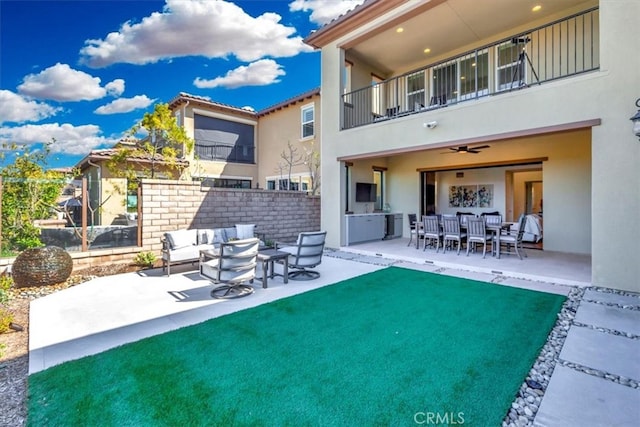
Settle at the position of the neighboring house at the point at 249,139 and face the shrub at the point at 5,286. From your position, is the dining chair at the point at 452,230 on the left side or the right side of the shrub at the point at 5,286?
left

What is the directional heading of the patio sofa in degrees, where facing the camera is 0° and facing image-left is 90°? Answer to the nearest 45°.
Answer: approximately 315°

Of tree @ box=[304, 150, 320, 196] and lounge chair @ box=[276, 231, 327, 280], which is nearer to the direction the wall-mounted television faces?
the lounge chair

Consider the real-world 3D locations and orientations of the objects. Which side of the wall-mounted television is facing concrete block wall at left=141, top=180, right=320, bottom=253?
right

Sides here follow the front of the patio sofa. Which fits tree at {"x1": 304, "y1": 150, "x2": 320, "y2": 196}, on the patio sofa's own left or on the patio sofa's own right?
on the patio sofa's own left

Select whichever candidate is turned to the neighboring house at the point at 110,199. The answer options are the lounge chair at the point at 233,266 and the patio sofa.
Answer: the lounge chair

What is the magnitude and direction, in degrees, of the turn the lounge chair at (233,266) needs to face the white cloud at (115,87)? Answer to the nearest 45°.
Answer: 0° — it already faces it
